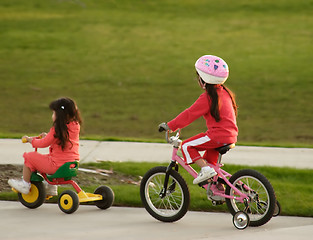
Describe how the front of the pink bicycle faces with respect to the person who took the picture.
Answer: facing away from the viewer and to the left of the viewer

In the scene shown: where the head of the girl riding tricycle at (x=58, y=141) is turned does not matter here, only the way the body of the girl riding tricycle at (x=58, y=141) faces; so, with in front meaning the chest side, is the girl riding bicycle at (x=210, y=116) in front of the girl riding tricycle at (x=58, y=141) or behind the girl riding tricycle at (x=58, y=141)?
behind

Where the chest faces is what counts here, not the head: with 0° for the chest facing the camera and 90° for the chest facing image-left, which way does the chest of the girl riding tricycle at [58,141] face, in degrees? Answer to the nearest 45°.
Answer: approximately 135°

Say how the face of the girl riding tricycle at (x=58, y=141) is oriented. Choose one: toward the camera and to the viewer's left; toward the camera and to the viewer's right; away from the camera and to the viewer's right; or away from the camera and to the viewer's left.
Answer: away from the camera and to the viewer's left

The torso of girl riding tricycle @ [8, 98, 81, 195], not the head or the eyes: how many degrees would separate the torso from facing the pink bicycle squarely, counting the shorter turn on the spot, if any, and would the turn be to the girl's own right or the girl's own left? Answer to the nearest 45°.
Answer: approximately 135° to the girl's own right

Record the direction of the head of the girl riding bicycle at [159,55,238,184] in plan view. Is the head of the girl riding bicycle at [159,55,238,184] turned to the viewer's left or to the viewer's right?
to the viewer's left
